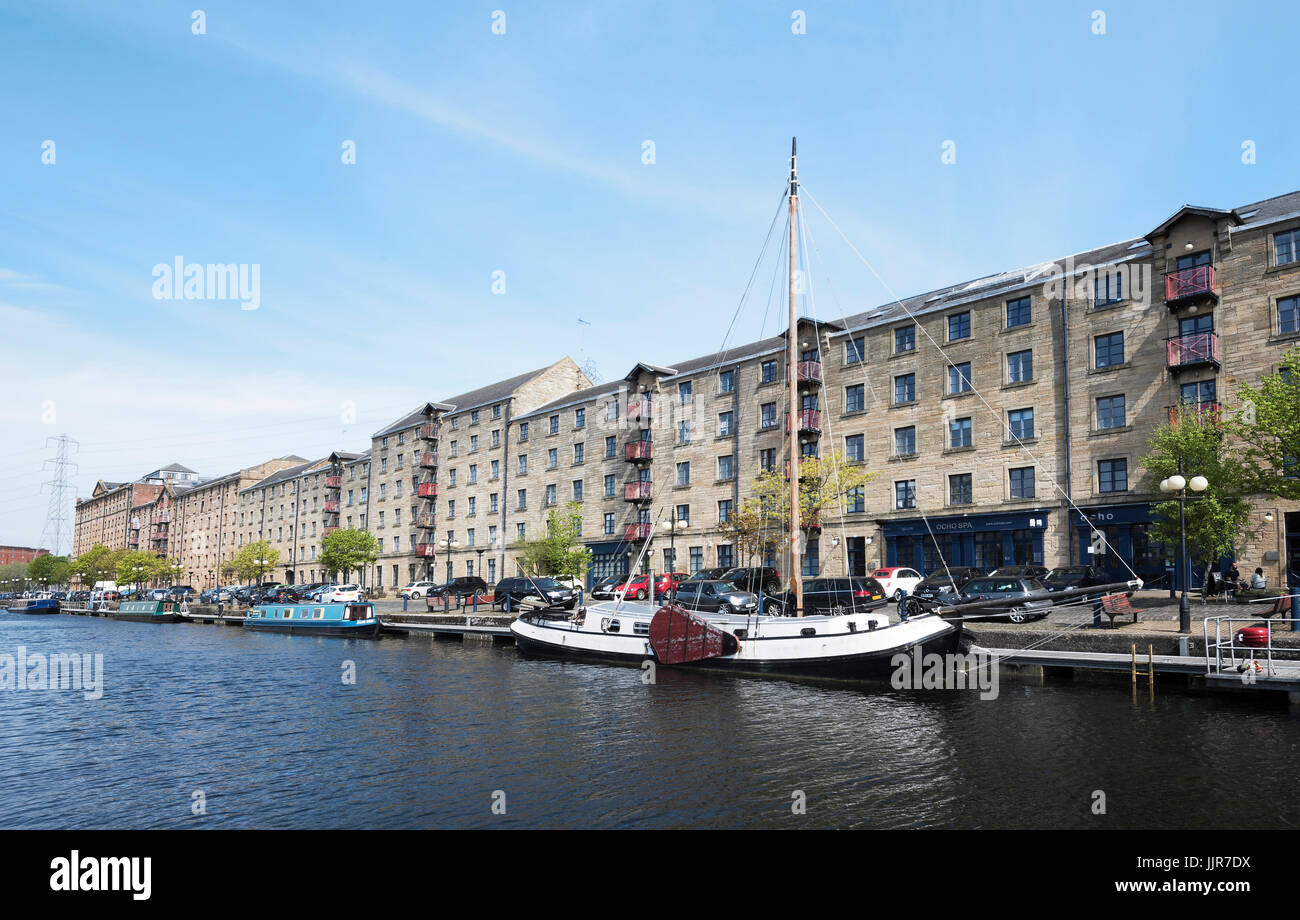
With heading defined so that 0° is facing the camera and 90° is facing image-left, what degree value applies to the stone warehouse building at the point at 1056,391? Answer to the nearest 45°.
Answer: approximately 45°

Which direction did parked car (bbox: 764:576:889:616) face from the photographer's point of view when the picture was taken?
facing away from the viewer and to the left of the viewer

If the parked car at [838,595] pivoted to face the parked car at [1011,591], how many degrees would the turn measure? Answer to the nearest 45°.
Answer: approximately 180°

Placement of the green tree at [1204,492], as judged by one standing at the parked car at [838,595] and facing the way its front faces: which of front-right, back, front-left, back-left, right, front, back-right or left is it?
back-right

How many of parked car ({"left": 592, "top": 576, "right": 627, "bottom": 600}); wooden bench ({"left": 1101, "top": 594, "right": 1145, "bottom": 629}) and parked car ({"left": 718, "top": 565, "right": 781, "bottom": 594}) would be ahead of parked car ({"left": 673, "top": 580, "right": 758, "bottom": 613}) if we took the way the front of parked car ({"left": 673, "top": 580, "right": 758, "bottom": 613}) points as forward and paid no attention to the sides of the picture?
1

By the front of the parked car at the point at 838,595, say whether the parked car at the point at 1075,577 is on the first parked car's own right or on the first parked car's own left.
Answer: on the first parked car's own right

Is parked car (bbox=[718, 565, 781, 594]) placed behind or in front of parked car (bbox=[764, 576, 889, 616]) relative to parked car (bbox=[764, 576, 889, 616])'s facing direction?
in front
